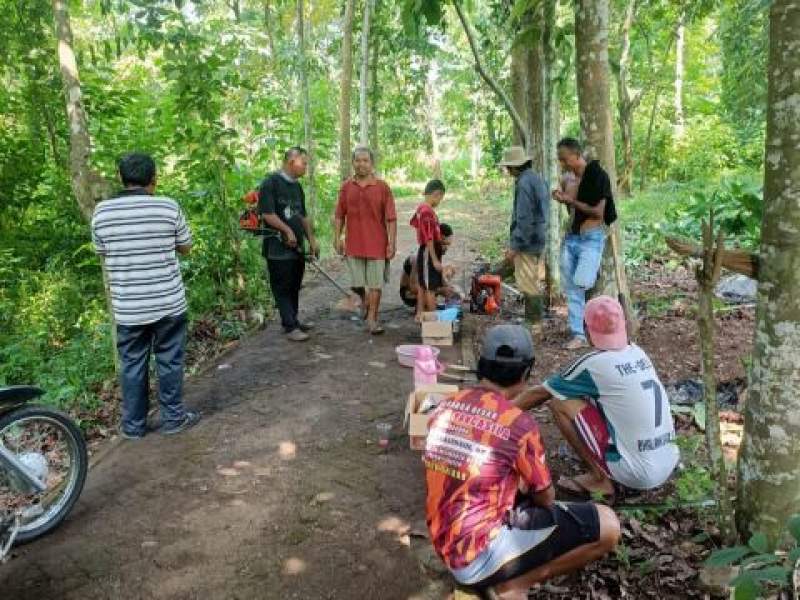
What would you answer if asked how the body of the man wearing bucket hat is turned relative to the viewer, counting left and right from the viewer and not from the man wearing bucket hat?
facing to the left of the viewer

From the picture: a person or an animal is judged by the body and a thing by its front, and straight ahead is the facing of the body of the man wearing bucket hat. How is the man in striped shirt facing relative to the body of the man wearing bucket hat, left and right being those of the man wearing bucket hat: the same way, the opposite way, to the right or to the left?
to the right

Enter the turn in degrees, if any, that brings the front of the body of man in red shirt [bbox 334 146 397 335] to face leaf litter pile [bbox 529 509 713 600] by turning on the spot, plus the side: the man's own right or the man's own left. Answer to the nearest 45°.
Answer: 0° — they already face it

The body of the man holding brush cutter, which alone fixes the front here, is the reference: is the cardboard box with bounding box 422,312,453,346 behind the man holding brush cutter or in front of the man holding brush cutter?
in front

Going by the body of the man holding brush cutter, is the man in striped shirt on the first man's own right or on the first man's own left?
on the first man's own right

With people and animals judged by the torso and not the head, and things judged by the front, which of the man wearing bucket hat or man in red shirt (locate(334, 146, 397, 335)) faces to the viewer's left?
the man wearing bucket hat

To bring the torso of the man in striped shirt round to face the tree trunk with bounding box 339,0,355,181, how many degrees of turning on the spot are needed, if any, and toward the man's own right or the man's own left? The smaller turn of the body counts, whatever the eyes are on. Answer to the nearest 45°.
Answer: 0° — they already face it

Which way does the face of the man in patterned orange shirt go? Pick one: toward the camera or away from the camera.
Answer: away from the camera

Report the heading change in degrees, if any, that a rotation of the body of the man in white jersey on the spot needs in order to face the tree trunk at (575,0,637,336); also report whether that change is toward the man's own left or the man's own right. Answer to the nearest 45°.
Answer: approximately 45° to the man's own right

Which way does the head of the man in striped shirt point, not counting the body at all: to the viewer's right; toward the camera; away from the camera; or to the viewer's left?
away from the camera

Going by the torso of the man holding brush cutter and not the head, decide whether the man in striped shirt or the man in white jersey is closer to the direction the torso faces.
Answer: the man in white jersey
